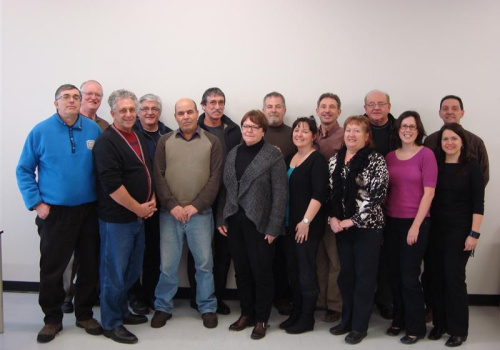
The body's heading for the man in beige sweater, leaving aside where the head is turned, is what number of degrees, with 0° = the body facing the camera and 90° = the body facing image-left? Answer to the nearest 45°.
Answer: approximately 0°

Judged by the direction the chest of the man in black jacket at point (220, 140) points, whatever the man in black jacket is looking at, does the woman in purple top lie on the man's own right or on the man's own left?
on the man's own left

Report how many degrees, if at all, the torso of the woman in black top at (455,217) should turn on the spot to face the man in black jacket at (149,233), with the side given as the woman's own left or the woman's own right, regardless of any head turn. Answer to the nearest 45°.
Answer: approximately 45° to the woman's own right

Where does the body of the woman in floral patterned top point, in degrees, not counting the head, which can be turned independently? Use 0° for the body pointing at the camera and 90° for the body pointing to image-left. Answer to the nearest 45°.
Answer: approximately 45°

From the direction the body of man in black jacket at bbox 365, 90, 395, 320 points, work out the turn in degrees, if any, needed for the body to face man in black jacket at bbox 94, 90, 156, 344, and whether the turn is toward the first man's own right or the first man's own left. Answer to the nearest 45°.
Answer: approximately 45° to the first man's own right

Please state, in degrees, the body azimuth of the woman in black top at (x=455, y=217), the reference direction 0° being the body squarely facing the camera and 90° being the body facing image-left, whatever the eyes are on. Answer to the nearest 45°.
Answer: approximately 45°

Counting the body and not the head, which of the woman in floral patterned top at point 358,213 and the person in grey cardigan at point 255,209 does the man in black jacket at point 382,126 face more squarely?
the woman in floral patterned top
